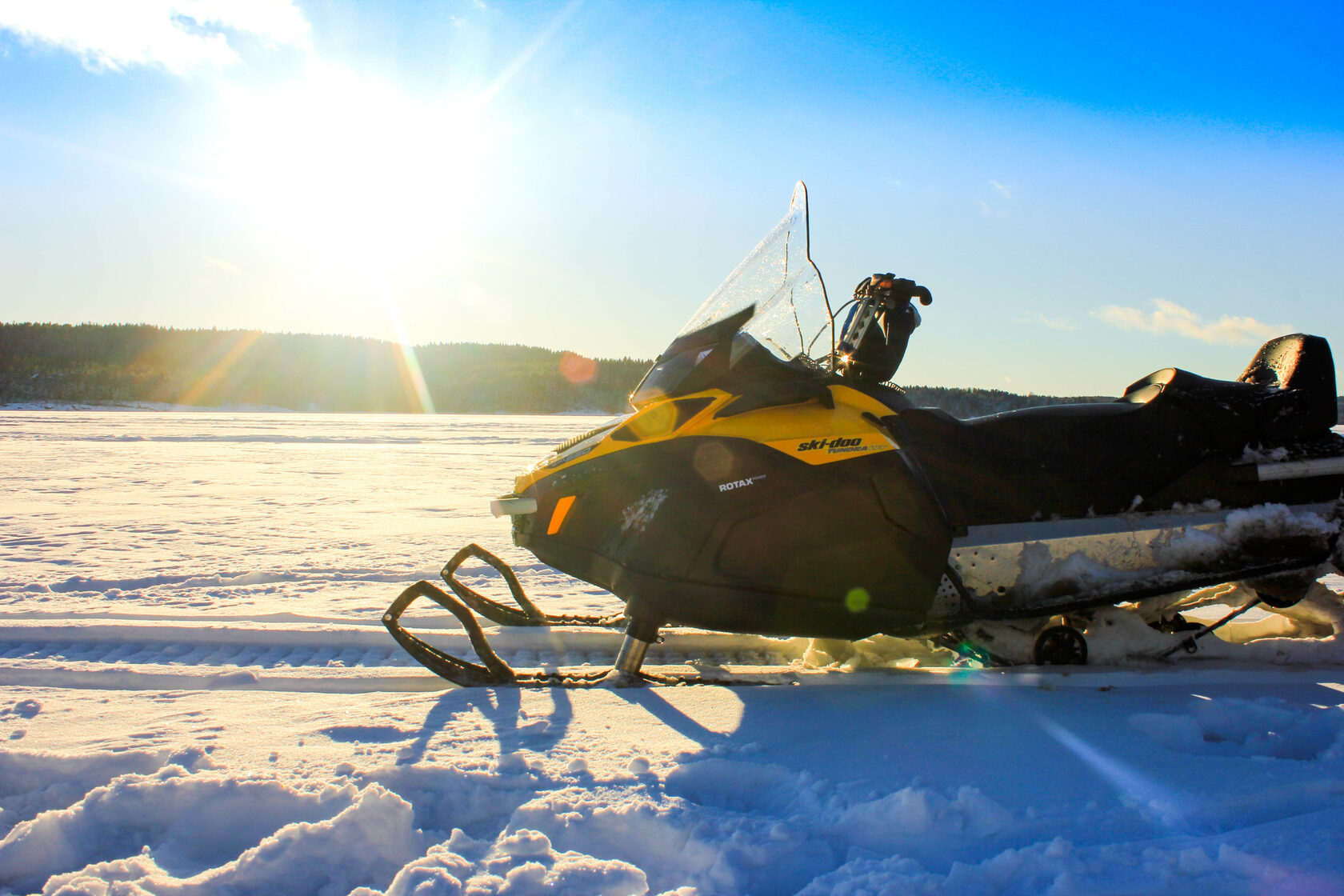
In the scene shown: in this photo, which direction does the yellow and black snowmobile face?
to the viewer's left
